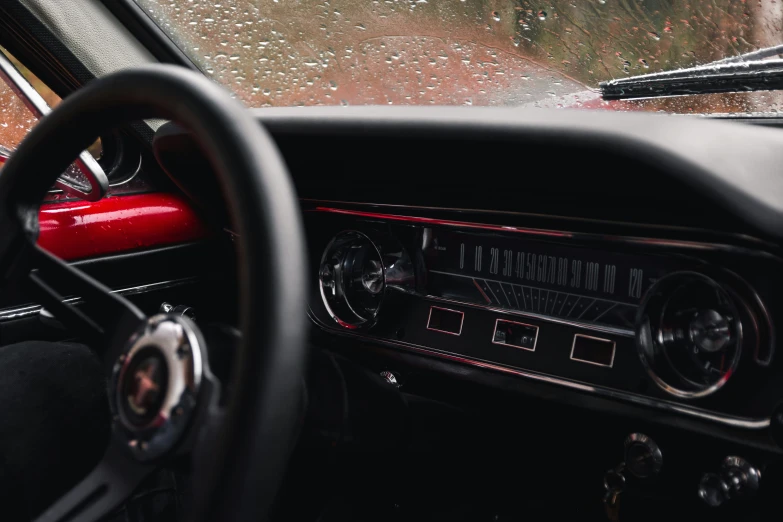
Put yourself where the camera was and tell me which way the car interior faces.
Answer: facing away from the viewer and to the right of the viewer

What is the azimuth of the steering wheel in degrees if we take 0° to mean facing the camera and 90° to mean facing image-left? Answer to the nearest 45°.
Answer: approximately 45°
